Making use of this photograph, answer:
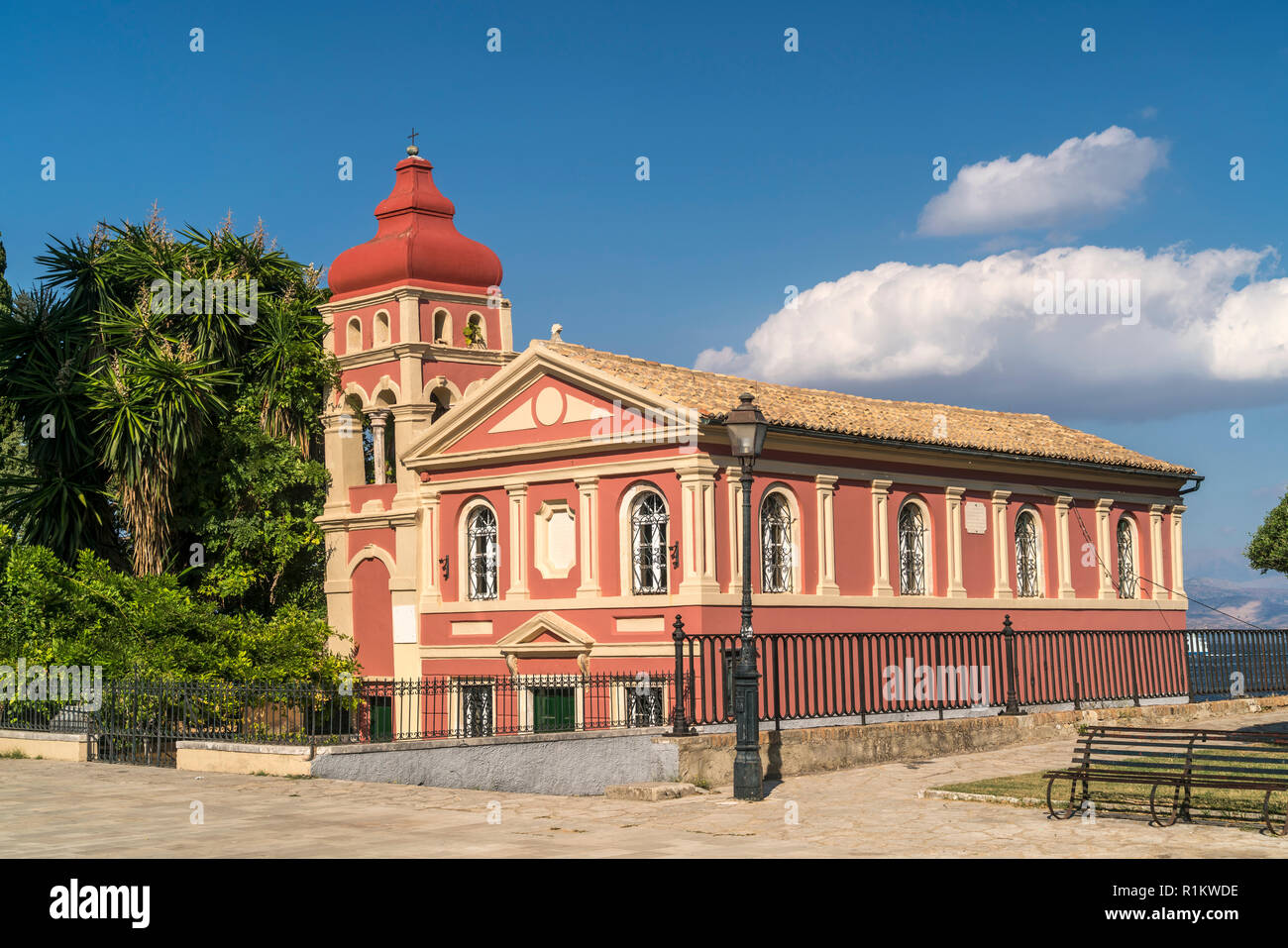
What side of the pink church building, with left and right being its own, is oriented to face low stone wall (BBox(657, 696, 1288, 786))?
left

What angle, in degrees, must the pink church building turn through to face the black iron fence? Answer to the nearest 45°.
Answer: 0° — it already faces it

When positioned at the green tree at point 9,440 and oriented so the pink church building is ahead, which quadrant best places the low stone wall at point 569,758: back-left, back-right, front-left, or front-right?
front-right

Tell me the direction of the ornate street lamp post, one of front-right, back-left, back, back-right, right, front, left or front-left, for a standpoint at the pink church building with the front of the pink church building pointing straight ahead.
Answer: front-left

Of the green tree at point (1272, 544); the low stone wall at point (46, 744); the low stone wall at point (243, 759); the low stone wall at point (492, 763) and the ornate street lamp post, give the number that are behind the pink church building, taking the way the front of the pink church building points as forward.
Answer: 1

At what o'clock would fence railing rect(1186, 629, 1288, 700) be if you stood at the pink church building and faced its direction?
The fence railing is roughly at 7 o'clock from the pink church building.

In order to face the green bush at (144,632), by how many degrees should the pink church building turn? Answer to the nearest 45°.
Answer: approximately 45° to its right

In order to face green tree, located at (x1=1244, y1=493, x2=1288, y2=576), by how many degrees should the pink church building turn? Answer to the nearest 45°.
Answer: approximately 180°

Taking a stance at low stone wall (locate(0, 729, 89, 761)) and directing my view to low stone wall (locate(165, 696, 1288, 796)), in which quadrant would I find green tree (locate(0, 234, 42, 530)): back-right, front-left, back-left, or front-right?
back-left

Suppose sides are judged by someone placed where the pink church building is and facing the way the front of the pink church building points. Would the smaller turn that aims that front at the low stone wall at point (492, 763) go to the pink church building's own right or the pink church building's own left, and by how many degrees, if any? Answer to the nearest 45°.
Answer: approximately 45° to the pink church building's own left

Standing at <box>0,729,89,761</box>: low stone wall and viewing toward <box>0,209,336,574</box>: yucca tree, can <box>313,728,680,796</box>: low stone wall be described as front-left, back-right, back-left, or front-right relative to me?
back-right

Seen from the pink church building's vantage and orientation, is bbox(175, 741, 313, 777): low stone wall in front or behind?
in front

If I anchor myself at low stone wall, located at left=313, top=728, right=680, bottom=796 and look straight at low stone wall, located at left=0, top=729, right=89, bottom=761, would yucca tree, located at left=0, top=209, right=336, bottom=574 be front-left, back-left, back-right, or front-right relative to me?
front-right

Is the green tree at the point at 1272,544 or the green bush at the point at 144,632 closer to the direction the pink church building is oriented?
the green bush
